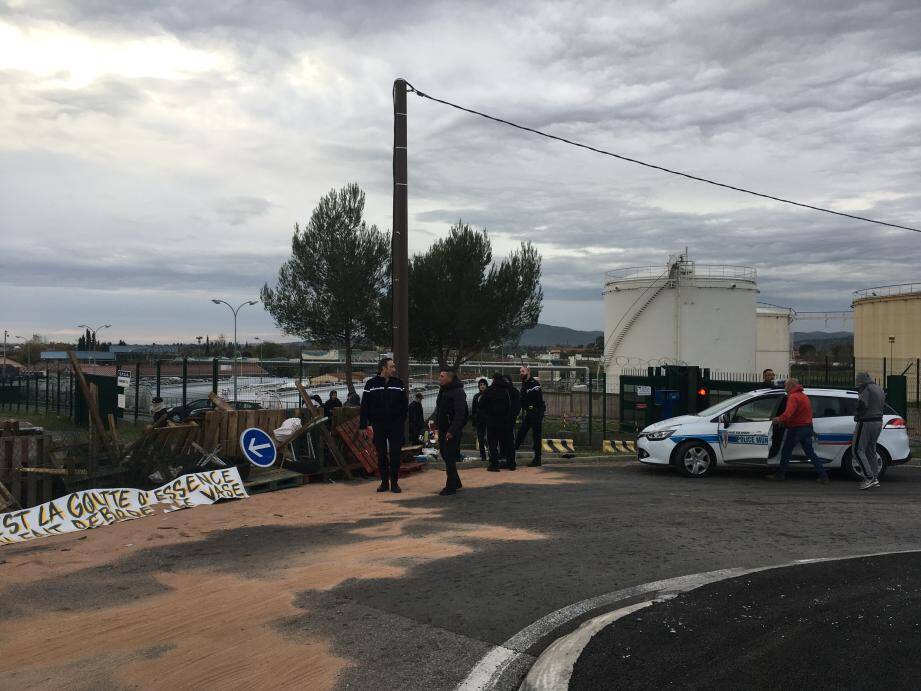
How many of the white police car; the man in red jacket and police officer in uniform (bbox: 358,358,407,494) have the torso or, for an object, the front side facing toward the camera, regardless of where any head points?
1

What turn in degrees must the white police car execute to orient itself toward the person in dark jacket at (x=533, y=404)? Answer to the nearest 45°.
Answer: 0° — it already faces them

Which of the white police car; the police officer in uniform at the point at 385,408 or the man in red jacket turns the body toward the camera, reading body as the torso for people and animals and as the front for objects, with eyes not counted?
the police officer in uniform

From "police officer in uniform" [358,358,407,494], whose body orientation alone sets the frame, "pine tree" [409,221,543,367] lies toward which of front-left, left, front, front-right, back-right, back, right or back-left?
back

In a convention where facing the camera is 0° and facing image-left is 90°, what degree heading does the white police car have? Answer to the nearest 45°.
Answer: approximately 90°

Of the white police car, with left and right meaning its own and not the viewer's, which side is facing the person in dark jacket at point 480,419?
front

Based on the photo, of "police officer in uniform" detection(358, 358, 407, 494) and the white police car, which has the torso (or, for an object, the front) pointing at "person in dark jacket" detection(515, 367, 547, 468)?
the white police car

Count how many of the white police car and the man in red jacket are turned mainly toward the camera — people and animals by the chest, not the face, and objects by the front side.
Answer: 0

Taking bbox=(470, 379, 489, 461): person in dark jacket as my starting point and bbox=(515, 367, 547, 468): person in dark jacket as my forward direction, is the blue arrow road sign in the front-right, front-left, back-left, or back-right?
back-right

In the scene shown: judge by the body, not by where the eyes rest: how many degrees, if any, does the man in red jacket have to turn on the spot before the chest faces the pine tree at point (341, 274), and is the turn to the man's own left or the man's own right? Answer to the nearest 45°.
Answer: approximately 45° to the man's own right

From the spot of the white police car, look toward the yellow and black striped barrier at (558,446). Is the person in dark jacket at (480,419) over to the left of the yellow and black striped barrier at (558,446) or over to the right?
left

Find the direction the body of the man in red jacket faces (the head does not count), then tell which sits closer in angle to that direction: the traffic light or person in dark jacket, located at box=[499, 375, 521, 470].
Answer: the person in dark jacket

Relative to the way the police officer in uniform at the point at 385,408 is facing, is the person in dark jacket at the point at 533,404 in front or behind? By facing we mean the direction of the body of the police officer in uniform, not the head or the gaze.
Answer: behind

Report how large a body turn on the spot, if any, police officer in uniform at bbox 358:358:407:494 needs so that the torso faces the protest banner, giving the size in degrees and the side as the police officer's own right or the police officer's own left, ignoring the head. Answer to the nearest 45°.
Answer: approximately 90° to the police officer's own right

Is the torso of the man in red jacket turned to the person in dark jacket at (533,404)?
yes

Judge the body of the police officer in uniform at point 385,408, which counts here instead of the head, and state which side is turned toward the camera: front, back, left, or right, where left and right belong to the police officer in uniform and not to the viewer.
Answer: front

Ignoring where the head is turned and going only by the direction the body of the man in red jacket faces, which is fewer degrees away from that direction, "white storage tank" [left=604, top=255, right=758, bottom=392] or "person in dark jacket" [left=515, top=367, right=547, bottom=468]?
the person in dark jacket

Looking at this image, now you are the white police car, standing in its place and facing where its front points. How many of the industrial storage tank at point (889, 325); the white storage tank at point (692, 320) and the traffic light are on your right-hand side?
3
